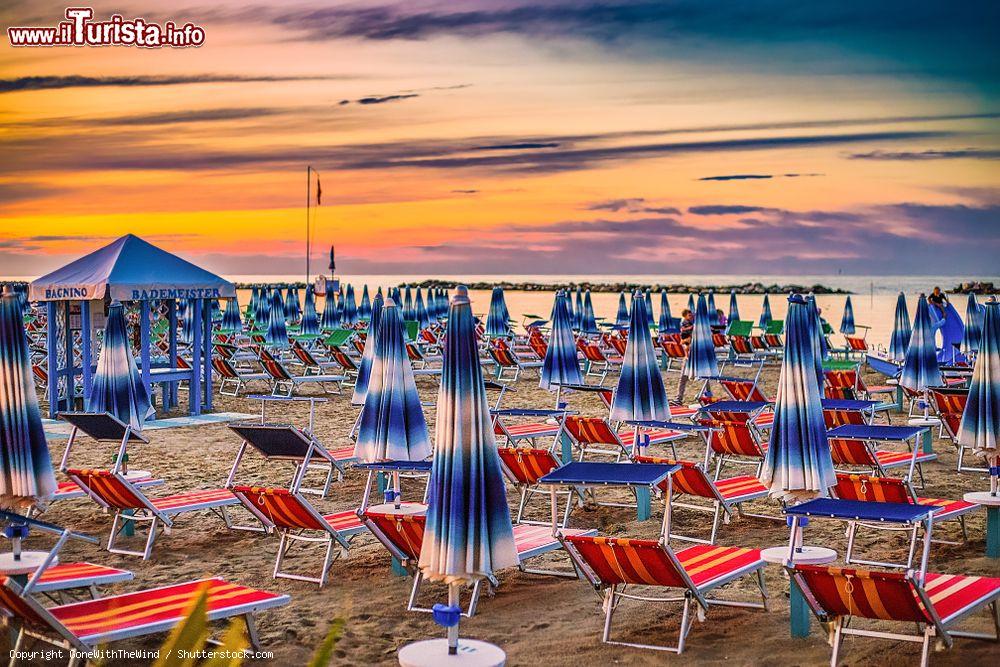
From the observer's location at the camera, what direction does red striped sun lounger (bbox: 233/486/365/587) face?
facing away from the viewer and to the right of the viewer

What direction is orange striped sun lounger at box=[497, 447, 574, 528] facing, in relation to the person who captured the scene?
facing away from the viewer and to the right of the viewer

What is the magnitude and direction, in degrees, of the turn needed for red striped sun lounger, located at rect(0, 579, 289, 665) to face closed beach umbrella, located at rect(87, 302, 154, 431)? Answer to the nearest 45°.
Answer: approximately 45° to its left

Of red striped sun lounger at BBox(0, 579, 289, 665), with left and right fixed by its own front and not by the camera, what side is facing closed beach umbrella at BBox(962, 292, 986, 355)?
front

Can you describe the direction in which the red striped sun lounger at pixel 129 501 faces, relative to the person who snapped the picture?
facing away from the viewer and to the right of the viewer

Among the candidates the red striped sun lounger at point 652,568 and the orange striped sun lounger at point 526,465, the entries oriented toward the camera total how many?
0

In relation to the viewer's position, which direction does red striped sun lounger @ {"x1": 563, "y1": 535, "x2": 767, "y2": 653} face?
facing away from the viewer and to the right of the viewer

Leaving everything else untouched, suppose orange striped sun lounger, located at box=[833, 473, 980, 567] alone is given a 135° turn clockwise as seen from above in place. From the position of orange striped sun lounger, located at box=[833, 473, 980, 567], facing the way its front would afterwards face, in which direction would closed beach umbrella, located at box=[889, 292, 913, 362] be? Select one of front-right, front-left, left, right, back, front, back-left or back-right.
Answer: back

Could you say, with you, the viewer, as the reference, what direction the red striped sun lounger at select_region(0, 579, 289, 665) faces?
facing away from the viewer and to the right of the viewer

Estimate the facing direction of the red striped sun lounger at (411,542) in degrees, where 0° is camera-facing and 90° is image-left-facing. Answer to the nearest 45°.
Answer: approximately 225°

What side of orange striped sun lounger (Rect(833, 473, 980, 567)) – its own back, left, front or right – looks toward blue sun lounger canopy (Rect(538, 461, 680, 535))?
back

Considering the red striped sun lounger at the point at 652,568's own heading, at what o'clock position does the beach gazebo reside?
The beach gazebo is roughly at 9 o'clock from the red striped sun lounger.

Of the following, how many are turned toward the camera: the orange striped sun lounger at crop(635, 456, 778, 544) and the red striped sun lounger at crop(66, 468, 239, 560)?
0
